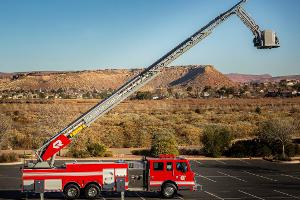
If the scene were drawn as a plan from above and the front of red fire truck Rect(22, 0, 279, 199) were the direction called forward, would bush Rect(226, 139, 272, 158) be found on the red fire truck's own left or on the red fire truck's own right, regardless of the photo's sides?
on the red fire truck's own left

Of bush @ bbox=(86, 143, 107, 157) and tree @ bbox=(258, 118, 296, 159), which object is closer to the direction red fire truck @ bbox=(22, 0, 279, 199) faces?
the tree

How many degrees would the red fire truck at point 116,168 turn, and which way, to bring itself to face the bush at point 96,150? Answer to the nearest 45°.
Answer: approximately 90° to its left

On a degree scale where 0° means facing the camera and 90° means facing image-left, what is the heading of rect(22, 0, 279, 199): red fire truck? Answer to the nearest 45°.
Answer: approximately 270°

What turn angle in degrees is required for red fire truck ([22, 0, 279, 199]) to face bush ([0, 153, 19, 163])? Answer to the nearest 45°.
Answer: approximately 135° to its left

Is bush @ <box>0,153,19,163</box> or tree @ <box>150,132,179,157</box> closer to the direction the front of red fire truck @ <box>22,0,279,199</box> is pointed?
the tree

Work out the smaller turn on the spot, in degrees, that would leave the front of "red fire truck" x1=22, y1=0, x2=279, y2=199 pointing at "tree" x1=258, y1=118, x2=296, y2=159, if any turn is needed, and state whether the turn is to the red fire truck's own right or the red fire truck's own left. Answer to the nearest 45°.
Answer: approximately 45° to the red fire truck's own left

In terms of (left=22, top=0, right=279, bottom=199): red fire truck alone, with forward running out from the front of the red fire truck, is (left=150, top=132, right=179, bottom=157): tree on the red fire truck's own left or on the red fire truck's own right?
on the red fire truck's own left

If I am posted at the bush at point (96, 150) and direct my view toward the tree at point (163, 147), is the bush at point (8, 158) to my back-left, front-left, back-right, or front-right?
back-right
